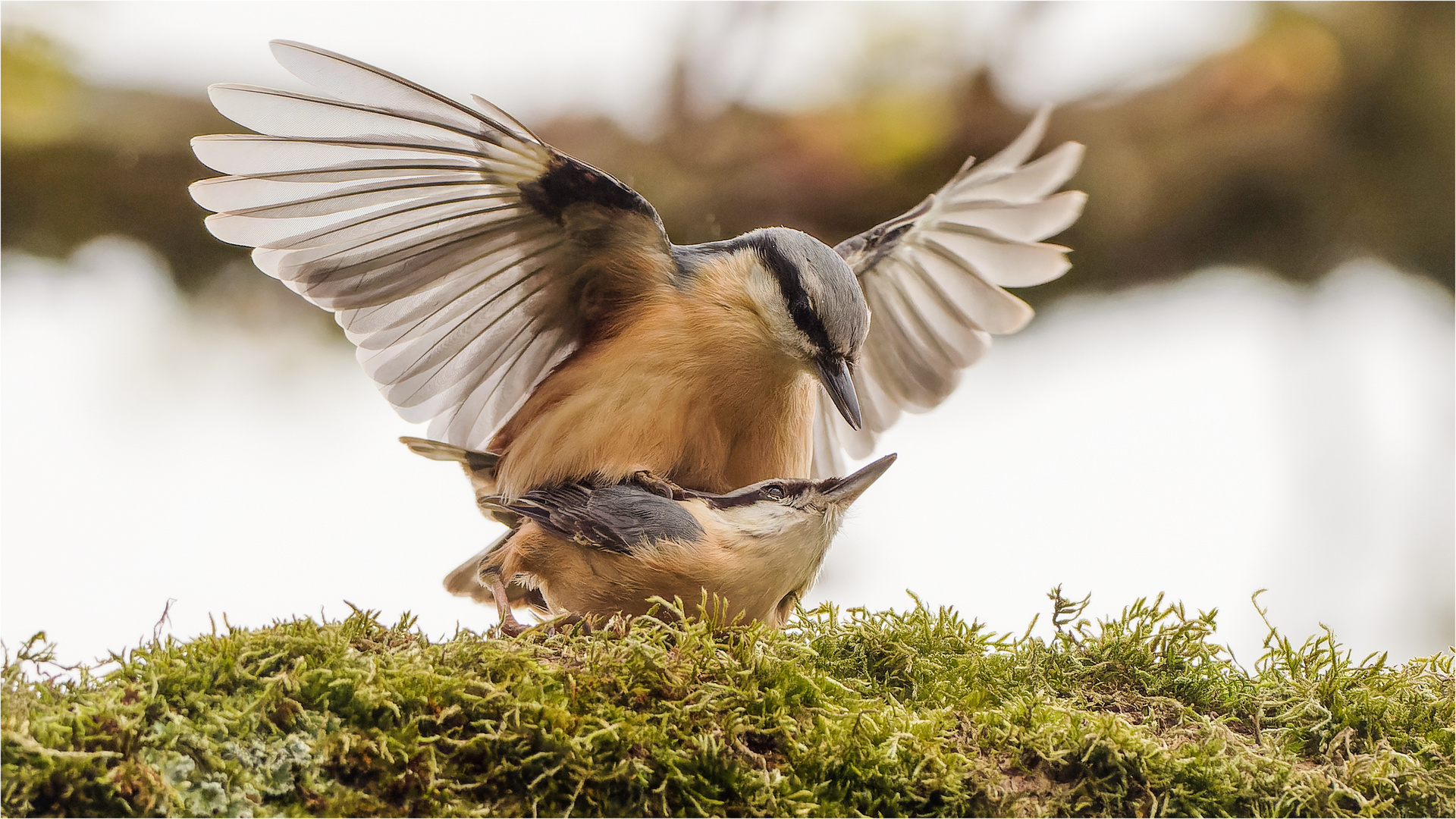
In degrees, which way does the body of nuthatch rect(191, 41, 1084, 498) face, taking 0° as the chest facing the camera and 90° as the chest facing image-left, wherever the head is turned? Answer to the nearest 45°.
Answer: approximately 315°

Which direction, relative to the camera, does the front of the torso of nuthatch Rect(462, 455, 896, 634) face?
to the viewer's right
